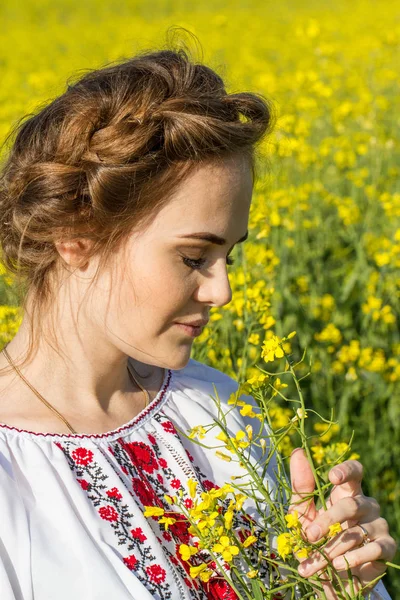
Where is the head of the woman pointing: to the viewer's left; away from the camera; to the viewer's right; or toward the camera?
to the viewer's right

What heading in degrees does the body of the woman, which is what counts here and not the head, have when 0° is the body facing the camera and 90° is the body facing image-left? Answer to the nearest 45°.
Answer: approximately 315°
